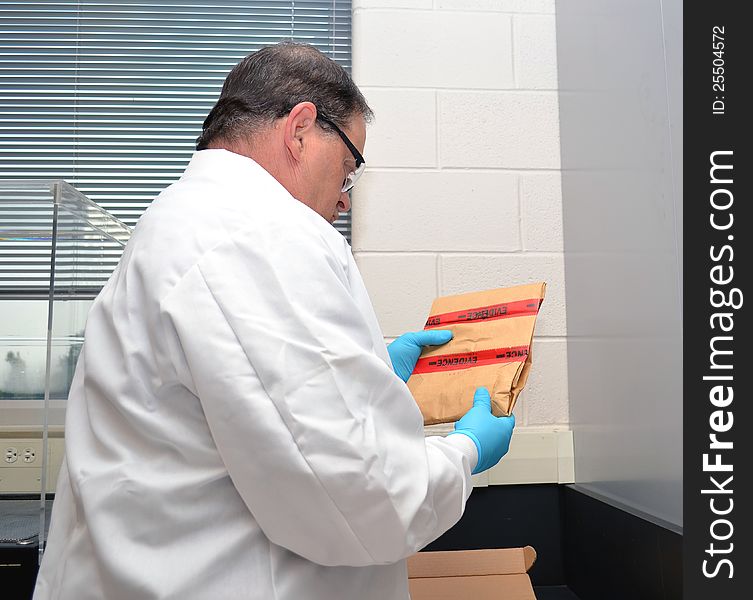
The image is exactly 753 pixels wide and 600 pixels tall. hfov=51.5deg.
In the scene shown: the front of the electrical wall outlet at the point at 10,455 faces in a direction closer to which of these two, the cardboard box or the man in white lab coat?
the man in white lab coat

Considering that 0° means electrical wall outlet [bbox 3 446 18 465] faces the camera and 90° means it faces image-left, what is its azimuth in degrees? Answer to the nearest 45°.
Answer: approximately 0°

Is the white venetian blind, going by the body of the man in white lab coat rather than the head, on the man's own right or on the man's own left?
on the man's own left

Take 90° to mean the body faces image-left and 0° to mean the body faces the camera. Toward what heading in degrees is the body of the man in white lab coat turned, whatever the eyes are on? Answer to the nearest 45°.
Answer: approximately 225°

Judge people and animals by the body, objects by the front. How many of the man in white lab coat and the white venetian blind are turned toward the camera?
1

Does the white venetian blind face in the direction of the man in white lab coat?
yes

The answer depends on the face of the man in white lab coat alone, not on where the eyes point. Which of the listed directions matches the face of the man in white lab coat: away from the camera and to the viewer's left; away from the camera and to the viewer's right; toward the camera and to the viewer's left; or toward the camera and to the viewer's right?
away from the camera and to the viewer's right
